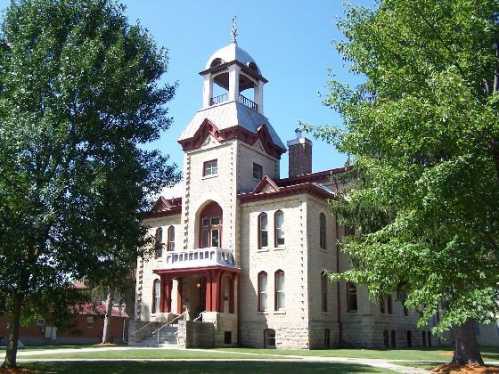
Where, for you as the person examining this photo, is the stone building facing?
facing the viewer and to the left of the viewer

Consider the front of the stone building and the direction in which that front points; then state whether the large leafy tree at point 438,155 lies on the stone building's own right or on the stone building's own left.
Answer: on the stone building's own left

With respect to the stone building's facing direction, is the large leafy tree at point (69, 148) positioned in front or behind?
in front

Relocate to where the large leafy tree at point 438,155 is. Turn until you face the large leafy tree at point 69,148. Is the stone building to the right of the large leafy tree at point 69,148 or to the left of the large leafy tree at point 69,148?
right
